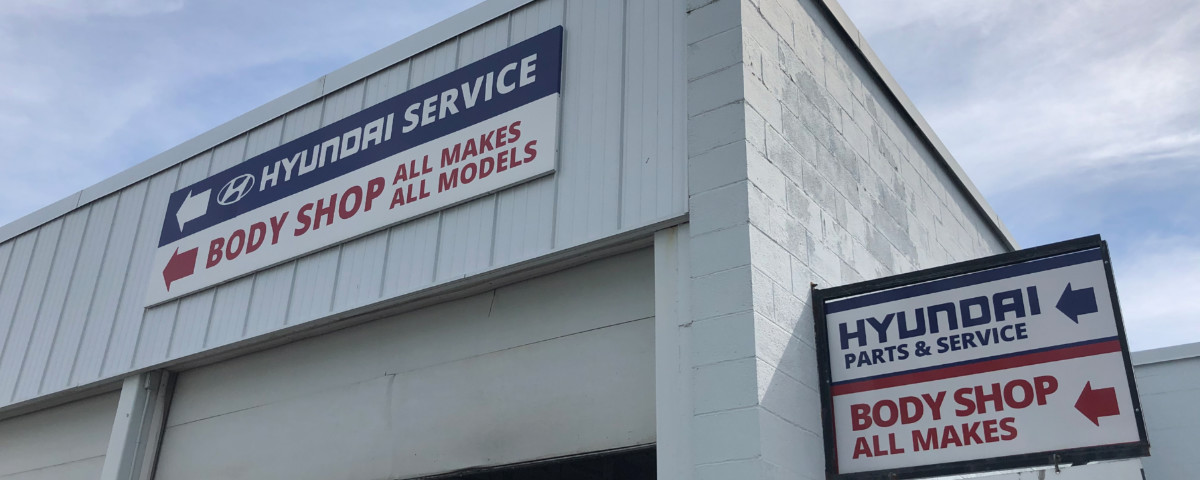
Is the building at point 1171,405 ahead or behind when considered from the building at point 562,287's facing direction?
behind

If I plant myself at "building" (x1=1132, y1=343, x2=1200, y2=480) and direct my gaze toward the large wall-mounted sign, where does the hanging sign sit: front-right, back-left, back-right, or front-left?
front-left

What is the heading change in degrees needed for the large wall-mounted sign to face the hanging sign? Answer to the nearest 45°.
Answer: approximately 90° to its left

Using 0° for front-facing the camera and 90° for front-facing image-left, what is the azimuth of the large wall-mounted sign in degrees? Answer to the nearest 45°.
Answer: approximately 45°

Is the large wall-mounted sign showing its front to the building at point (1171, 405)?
no

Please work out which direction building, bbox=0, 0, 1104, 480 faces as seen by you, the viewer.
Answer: facing the viewer and to the left of the viewer
